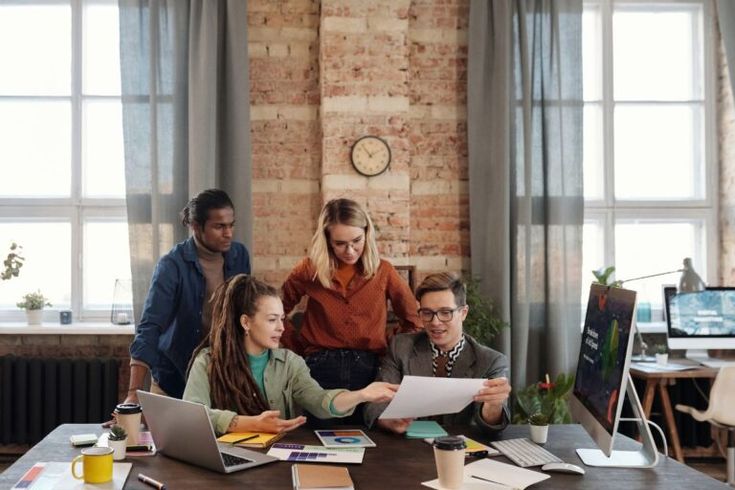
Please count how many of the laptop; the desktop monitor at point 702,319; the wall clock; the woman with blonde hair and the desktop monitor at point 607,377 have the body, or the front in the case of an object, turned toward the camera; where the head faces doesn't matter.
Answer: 3

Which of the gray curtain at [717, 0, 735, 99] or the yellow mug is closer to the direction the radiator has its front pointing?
the yellow mug

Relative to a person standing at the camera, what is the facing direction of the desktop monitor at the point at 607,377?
facing to the left of the viewer

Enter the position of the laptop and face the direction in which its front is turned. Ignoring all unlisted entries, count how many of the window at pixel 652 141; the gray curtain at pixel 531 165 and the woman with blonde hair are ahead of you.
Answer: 3

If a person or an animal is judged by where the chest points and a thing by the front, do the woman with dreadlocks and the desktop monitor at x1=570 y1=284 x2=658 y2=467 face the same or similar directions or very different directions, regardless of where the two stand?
very different directions

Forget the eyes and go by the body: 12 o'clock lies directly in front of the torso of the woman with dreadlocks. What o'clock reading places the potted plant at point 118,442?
The potted plant is roughly at 3 o'clock from the woman with dreadlocks.

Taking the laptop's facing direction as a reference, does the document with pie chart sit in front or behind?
in front

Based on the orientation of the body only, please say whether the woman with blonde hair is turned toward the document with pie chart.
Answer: yes

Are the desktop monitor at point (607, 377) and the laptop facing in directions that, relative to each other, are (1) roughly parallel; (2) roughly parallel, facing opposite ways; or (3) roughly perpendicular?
roughly perpendicular

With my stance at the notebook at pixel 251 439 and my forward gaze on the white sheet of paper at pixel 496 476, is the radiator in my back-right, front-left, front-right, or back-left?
back-left

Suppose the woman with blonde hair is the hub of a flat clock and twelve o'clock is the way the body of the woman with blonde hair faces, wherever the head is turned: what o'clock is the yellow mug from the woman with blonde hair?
The yellow mug is roughly at 1 o'clock from the woman with blonde hair.

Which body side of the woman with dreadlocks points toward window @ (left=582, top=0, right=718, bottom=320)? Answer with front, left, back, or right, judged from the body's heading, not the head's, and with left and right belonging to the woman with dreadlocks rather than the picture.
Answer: left
